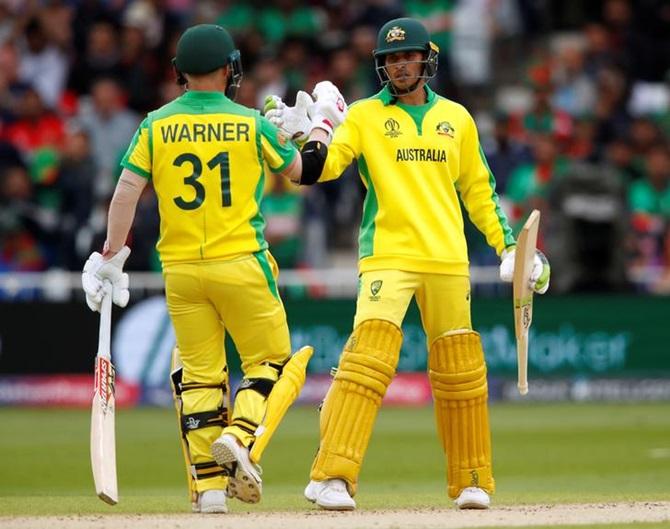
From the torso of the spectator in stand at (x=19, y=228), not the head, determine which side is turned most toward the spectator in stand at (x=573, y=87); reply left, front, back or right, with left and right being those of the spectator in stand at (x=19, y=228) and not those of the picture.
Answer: left

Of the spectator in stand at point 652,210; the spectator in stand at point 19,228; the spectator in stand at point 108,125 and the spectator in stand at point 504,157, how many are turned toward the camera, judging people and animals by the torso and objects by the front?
4

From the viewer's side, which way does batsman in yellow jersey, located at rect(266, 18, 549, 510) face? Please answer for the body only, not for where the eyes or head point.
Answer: toward the camera

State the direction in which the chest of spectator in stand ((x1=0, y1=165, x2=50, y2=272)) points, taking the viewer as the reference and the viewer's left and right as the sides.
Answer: facing the viewer

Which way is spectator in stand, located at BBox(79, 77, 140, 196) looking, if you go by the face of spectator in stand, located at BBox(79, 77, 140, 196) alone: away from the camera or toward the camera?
toward the camera

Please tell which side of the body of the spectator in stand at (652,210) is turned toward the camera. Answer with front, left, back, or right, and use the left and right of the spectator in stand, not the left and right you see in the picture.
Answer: front

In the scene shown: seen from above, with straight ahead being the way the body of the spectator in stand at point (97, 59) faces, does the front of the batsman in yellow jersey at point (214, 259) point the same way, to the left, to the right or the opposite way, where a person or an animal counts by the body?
the opposite way

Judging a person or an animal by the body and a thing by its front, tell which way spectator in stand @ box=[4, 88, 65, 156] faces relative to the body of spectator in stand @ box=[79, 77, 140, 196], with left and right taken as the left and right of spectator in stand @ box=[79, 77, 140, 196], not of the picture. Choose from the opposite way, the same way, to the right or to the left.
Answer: the same way

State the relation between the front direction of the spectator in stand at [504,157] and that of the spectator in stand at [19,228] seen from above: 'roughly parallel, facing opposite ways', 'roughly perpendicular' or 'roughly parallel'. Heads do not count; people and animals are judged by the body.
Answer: roughly parallel

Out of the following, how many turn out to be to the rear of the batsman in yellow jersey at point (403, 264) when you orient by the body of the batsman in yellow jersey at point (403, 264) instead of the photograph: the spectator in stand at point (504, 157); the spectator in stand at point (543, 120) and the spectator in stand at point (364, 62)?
3

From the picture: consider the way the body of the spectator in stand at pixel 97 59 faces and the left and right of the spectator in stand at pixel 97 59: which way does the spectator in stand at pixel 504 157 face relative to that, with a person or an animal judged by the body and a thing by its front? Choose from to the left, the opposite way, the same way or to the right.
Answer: the same way

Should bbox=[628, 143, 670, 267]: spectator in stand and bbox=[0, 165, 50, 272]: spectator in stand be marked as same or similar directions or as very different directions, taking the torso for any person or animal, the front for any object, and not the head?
same or similar directions

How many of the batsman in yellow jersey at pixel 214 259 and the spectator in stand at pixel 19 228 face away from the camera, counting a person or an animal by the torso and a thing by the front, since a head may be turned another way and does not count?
1

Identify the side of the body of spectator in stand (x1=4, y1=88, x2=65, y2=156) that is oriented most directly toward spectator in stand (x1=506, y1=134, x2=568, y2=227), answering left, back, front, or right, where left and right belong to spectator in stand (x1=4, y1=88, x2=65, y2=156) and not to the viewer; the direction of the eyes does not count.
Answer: left

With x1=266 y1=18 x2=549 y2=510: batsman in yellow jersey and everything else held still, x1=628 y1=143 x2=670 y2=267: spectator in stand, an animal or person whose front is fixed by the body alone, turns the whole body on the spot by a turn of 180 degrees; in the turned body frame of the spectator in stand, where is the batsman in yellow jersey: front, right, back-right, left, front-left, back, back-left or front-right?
back

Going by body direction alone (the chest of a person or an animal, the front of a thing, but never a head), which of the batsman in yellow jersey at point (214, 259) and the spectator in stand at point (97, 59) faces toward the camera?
the spectator in stand

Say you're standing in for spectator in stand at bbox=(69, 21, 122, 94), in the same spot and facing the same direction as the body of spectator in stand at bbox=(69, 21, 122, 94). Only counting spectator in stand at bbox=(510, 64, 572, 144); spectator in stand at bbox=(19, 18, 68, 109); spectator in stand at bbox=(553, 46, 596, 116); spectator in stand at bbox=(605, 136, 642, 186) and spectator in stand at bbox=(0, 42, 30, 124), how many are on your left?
3

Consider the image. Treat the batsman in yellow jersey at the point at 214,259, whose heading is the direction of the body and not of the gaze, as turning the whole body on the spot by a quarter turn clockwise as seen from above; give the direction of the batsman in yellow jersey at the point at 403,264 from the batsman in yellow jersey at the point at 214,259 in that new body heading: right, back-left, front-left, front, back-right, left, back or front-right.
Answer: front
